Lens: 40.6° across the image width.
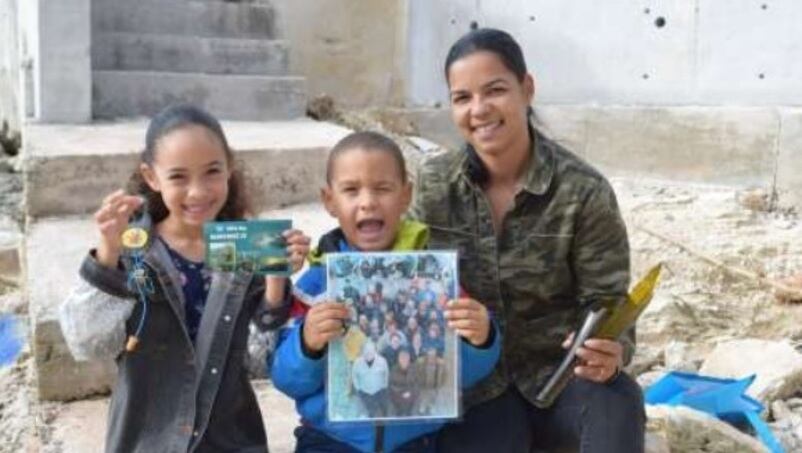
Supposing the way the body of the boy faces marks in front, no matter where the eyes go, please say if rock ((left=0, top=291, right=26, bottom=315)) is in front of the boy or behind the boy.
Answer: behind

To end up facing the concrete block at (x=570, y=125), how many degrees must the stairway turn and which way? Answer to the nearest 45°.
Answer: approximately 90° to its left

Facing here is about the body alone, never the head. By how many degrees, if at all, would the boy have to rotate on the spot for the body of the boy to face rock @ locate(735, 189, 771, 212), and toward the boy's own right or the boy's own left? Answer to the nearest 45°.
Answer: approximately 135° to the boy's own left

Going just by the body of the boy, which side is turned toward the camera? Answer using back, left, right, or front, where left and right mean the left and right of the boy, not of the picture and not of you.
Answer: front

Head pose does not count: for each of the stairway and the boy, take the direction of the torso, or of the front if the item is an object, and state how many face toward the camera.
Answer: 2

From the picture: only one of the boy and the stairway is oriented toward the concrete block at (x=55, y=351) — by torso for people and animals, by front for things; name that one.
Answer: the stairway

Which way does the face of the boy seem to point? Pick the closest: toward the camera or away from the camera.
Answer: toward the camera

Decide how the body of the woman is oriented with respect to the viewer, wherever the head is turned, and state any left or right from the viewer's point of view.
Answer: facing the viewer and to the left of the viewer

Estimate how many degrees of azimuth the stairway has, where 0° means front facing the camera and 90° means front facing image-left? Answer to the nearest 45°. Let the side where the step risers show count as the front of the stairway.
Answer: approximately 0°

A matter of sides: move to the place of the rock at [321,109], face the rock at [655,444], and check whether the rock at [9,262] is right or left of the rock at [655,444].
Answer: right

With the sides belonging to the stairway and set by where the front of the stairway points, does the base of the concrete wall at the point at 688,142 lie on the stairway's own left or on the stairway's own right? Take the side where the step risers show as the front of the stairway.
on the stairway's own left

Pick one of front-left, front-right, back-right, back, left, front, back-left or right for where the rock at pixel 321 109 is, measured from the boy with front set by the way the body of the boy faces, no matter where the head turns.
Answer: back

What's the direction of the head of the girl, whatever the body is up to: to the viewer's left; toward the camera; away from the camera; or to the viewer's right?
toward the camera

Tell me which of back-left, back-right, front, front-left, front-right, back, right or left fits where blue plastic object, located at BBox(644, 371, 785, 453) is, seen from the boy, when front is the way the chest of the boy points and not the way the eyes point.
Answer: back-left

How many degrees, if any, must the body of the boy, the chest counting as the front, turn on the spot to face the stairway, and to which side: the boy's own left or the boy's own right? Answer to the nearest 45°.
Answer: approximately 180°

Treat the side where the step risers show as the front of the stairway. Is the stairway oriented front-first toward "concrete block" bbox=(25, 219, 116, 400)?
yes
